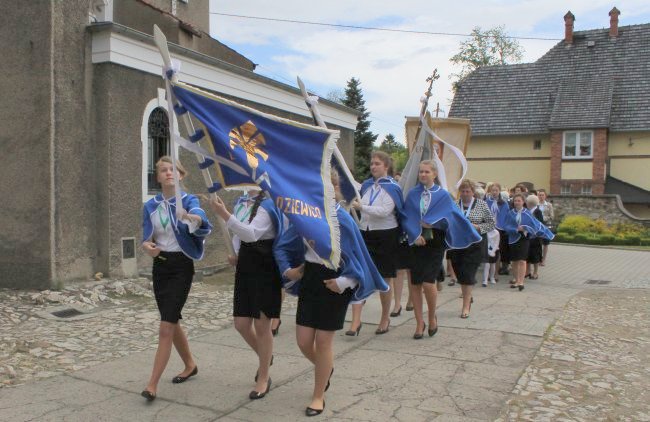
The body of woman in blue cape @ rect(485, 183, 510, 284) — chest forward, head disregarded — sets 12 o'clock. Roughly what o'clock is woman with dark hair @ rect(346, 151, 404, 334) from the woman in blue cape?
The woman with dark hair is roughly at 11 o'clock from the woman in blue cape.

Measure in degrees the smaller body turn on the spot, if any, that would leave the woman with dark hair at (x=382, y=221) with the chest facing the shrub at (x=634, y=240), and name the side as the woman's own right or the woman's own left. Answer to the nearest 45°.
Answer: approximately 180°

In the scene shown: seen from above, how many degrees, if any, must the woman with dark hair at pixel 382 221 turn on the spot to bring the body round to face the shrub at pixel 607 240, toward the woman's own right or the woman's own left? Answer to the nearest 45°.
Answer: approximately 180°

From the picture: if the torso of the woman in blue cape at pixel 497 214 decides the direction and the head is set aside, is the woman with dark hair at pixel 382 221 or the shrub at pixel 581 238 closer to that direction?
the woman with dark hair

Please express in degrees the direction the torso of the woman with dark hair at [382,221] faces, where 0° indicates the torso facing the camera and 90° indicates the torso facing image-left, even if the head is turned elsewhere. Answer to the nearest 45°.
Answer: approximately 45°

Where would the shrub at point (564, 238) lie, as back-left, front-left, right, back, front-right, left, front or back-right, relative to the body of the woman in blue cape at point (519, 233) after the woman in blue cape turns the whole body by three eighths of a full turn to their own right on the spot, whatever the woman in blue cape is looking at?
front

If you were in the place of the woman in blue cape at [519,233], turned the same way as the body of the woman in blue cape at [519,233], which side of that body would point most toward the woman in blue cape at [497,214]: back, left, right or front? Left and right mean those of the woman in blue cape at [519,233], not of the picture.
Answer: right

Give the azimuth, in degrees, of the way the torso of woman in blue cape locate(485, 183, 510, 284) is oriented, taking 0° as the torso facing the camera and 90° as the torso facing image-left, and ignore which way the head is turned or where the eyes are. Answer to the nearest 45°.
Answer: approximately 45°

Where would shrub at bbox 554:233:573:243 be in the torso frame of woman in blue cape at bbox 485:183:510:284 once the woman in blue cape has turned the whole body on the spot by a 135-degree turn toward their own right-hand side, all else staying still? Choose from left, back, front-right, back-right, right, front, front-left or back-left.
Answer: front
